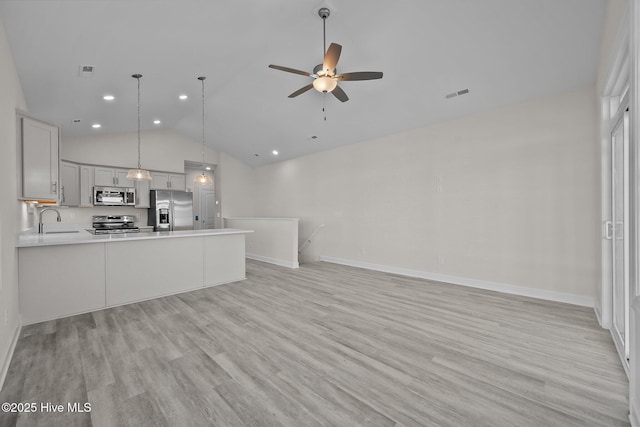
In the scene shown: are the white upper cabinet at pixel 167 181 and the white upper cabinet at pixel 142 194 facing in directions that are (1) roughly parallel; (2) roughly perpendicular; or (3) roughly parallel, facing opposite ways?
roughly parallel

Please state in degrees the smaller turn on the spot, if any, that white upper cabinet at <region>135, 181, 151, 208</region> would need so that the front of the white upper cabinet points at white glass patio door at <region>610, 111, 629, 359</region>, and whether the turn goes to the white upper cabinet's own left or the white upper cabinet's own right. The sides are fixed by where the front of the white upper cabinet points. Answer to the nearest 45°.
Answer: approximately 45° to the white upper cabinet's own left

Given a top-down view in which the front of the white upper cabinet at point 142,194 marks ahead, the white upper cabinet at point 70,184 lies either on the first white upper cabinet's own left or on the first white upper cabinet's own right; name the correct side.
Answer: on the first white upper cabinet's own right

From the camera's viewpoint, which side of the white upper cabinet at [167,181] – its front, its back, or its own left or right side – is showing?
front

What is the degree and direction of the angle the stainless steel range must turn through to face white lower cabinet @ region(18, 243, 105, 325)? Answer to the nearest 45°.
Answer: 0° — it already faces it

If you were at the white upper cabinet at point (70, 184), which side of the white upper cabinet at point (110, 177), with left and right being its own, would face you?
right

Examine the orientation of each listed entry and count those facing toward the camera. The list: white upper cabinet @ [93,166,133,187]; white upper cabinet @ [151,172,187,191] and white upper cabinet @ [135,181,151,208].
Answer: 3

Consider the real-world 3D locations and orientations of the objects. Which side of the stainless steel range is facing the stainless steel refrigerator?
left

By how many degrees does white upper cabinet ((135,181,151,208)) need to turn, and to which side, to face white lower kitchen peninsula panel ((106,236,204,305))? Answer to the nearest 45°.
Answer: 0° — it already faces it

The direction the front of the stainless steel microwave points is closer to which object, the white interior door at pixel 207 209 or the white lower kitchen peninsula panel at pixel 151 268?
the white lower kitchen peninsula panel

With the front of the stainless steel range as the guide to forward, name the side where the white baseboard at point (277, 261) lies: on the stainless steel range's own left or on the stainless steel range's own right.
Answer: on the stainless steel range's own left

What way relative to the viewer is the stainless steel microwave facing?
toward the camera

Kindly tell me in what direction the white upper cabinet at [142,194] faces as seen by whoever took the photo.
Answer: facing the viewer
